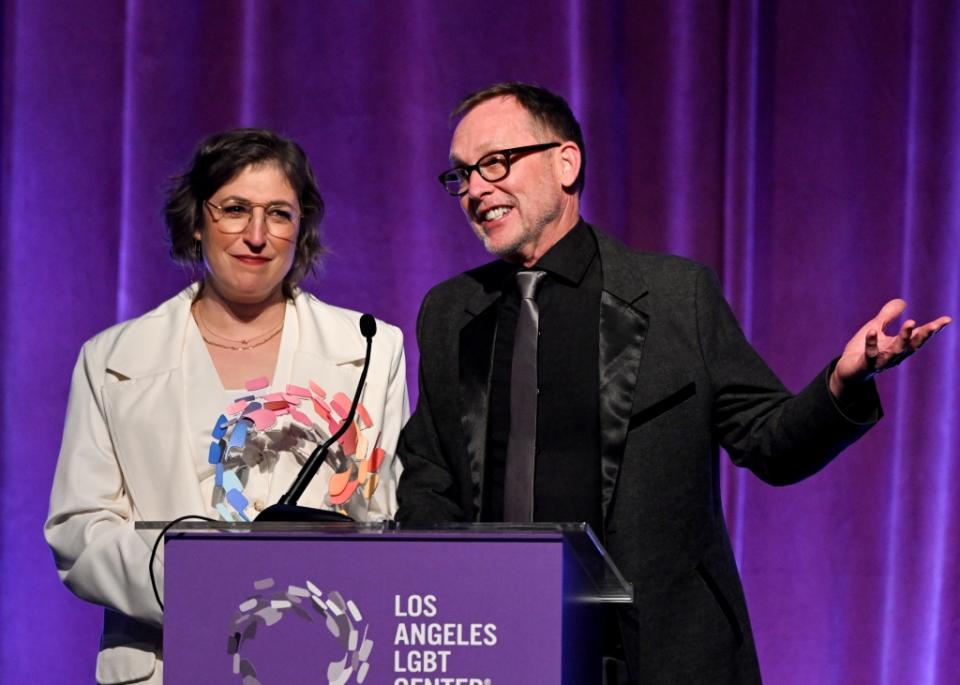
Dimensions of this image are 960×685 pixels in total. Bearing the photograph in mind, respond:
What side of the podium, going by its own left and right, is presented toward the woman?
back

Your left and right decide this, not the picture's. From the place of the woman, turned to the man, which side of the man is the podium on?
right

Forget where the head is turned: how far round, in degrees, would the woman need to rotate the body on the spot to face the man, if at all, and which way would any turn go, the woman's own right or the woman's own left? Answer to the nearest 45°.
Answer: approximately 45° to the woman's own left

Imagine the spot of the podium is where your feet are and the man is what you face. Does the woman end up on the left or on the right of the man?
left

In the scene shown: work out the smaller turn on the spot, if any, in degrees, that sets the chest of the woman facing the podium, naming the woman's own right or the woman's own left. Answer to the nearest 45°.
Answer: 0° — they already face it

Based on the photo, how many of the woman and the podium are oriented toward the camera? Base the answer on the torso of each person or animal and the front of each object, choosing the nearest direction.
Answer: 2

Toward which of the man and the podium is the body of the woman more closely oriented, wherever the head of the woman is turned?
the podium

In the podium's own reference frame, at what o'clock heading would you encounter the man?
The man is roughly at 7 o'clock from the podium.

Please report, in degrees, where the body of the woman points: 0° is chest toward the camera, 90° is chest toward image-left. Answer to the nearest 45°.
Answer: approximately 0°
